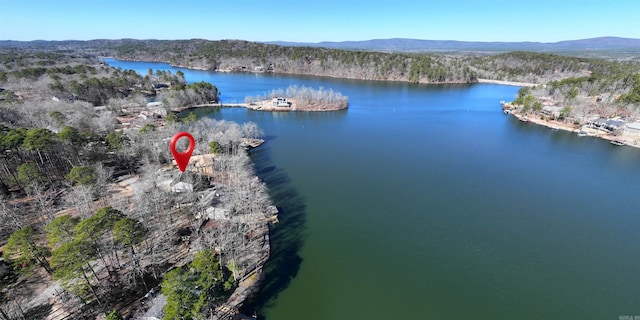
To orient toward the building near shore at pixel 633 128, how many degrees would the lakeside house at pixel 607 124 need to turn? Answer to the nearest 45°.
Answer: approximately 90° to its left

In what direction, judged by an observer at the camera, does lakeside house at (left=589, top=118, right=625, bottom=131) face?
facing the viewer and to the left of the viewer
